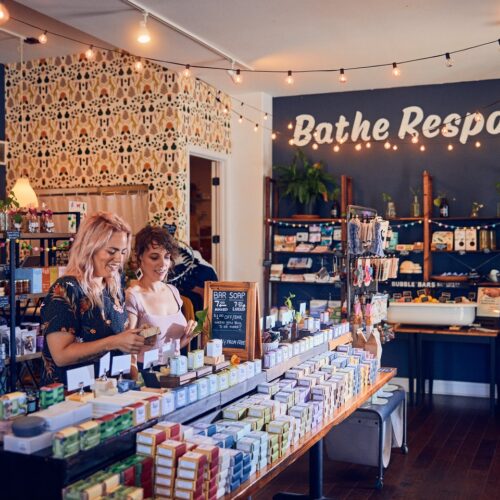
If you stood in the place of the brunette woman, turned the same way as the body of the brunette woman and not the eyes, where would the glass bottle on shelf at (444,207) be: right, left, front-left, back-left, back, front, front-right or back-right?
left

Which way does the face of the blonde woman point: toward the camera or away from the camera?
toward the camera

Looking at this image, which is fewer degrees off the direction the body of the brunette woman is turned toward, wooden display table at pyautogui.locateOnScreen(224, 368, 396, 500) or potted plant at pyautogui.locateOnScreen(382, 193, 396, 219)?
the wooden display table

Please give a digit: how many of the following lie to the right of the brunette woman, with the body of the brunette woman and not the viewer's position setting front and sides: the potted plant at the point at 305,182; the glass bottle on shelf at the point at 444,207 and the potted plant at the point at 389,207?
0

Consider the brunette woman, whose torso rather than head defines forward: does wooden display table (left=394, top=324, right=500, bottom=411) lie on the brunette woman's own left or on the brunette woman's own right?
on the brunette woman's own left

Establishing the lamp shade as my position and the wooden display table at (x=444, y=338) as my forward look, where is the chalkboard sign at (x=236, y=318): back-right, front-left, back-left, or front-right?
front-right
